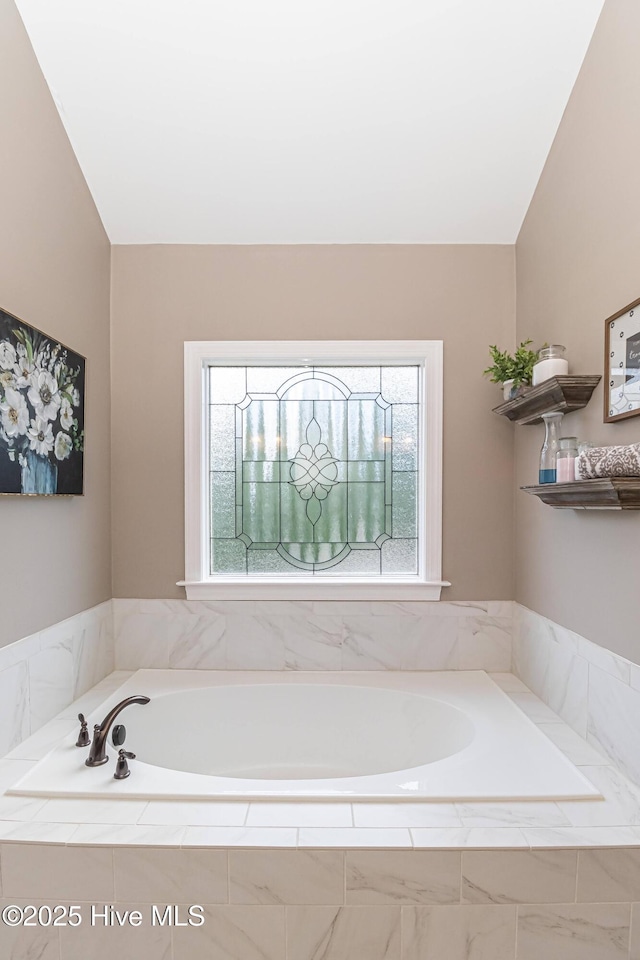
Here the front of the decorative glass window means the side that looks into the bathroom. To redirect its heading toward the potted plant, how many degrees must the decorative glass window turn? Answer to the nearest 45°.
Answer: approximately 45° to its left

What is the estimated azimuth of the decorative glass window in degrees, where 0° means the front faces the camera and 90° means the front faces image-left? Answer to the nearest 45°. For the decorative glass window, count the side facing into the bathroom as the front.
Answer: approximately 0°

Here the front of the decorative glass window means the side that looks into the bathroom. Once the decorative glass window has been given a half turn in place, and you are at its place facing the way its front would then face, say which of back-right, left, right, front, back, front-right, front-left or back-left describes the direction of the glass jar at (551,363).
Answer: back-right

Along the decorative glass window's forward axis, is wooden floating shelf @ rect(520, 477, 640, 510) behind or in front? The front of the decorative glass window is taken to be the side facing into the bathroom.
in front

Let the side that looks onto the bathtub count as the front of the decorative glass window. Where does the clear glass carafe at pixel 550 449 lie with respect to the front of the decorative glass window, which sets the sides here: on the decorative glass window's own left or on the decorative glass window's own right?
on the decorative glass window's own left

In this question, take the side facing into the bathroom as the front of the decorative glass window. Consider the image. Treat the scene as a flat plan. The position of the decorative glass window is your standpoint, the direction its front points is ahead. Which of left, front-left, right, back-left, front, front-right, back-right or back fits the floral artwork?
front-right

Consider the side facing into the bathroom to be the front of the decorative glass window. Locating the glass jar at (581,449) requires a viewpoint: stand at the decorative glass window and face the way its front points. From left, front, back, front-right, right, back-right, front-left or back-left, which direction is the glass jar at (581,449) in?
front-left
